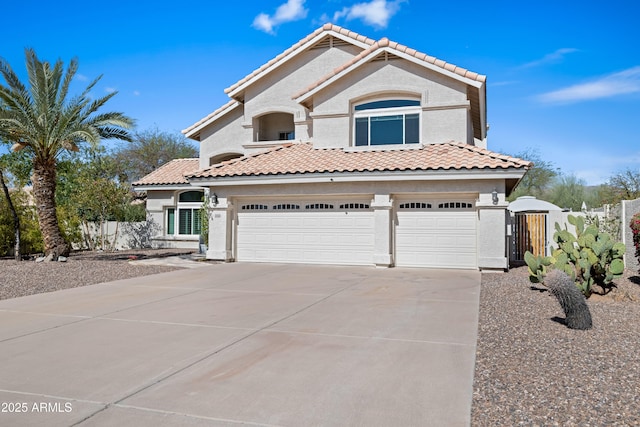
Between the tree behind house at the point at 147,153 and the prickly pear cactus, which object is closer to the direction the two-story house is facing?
the prickly pear cactus

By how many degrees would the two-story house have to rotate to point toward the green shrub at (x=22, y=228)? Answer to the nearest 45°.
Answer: approximately 90° to its right

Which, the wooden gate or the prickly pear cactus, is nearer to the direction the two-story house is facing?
the prickly pear cactus

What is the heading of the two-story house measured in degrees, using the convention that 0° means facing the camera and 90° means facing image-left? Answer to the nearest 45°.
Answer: approximately 0°

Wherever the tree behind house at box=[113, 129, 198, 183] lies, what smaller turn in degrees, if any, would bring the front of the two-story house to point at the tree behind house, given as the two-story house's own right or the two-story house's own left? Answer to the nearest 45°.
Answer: approximately 135° to the two-story house's own right

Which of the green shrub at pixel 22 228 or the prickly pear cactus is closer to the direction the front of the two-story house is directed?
the prickly pear cactus

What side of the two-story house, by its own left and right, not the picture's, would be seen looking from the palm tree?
right

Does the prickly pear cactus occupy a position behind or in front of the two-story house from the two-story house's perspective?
in front
